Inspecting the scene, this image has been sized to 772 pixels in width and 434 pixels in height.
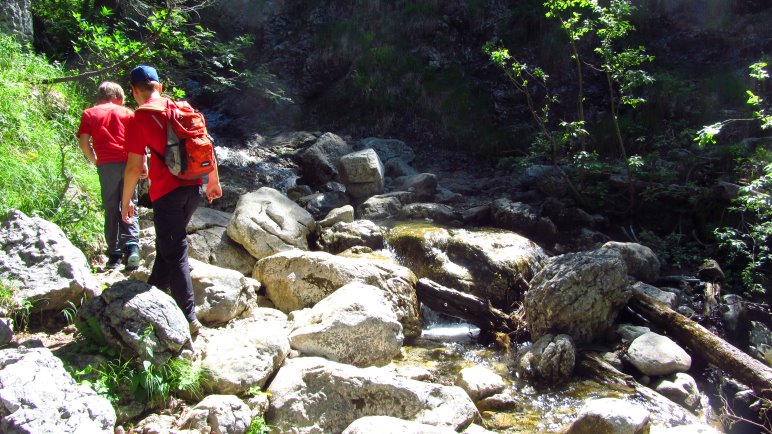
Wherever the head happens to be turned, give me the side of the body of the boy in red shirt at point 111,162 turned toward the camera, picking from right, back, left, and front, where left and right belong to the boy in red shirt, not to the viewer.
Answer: back

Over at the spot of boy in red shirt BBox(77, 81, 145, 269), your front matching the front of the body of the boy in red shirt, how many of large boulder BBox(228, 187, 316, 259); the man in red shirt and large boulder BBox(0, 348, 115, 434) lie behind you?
2

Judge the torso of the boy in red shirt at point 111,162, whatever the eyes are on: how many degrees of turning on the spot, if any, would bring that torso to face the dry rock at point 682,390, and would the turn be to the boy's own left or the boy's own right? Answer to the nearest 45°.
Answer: approximately 135° to the boy's own right

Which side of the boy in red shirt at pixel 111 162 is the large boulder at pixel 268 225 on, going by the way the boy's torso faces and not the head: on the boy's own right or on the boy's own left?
on the boy's own right

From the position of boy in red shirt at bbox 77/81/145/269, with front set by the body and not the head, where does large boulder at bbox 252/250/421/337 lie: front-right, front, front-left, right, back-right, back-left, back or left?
right

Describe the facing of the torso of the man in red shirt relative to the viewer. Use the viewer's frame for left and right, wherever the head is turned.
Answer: facing away from the viewer and to the left of the viewer

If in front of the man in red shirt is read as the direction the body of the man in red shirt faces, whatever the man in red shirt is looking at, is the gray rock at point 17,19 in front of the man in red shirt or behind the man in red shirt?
in front

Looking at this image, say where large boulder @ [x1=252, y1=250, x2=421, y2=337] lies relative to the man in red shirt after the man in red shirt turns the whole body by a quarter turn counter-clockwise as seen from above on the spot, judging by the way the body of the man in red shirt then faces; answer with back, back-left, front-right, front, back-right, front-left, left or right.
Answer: back

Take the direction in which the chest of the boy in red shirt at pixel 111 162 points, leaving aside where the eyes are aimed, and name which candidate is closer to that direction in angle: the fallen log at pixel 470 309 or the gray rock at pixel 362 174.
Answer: the gray rock

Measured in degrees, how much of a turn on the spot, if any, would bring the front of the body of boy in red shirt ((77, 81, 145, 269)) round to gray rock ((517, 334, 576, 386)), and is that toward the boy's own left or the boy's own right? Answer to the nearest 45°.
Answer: approximately 135° to the boy's own right

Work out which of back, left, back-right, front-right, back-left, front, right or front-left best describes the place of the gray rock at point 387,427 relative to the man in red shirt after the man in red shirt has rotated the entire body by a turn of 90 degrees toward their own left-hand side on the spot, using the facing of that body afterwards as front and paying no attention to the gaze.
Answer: left

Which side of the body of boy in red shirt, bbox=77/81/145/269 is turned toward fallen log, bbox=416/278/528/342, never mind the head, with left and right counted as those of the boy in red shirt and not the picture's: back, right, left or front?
right

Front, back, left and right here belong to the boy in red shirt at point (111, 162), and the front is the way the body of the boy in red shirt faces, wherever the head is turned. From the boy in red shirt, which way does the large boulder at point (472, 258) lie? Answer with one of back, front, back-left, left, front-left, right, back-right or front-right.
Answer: right

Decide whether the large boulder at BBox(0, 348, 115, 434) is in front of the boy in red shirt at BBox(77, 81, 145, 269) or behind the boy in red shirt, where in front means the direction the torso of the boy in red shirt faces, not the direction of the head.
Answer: behind

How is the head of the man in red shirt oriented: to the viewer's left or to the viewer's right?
to the viewer's left

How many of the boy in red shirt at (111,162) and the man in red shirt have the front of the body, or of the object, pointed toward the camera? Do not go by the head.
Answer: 0
